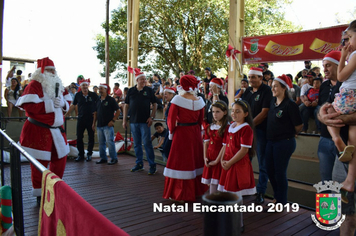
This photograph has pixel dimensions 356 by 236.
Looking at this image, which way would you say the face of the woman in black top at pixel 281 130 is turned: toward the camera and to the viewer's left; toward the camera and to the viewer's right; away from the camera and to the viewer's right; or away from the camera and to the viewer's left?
toward the camera and to the viewer's left

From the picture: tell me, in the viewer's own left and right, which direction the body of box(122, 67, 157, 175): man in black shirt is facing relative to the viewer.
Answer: facing the viewer

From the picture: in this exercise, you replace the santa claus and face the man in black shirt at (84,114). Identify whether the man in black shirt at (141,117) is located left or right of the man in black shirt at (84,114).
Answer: right

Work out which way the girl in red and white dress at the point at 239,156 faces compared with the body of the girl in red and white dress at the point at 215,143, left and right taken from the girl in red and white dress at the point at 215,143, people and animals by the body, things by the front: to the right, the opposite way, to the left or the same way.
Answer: the same way

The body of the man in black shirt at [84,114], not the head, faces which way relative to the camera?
toward the camera

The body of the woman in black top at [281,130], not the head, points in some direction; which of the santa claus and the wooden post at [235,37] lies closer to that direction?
the santa claus

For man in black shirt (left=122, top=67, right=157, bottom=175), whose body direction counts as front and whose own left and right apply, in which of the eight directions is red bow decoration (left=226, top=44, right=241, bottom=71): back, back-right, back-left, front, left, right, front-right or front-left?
back-left

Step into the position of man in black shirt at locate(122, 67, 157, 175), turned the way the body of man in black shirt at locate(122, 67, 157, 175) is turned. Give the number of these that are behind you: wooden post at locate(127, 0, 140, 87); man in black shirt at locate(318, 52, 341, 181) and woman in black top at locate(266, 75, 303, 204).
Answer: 1

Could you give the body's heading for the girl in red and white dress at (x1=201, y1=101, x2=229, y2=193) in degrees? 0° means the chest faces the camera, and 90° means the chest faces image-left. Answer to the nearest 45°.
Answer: approximately 45°

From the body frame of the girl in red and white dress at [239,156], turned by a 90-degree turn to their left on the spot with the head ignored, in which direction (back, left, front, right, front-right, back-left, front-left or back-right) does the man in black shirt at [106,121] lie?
back

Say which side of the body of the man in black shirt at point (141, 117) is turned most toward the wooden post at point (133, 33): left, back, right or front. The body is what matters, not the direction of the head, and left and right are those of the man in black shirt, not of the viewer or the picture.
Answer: back

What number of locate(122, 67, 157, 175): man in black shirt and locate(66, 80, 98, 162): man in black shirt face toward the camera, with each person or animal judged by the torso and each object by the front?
2
